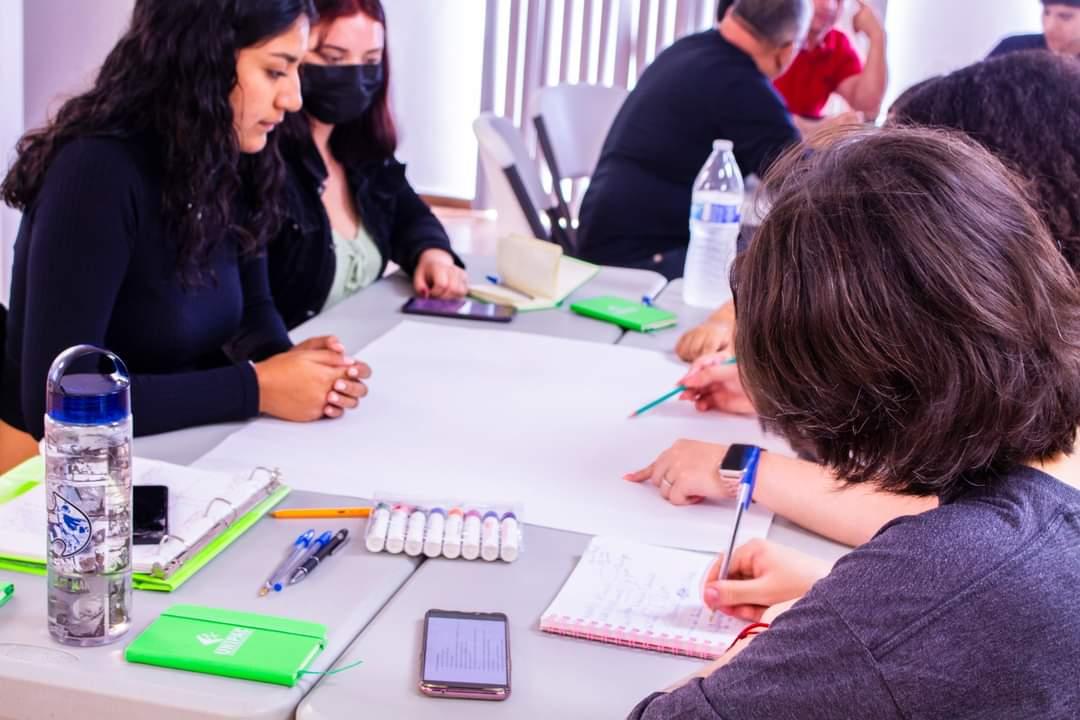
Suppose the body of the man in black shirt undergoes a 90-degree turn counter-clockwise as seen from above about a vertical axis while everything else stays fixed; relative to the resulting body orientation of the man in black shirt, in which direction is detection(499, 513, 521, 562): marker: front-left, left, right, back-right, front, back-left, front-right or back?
back-left

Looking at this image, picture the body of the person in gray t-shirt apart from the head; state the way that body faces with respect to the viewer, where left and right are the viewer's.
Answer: facing away from the viewer and to the left of the viewer

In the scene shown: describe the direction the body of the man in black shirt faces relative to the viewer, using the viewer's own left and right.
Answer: facing away from the viewer and to the right of the viewer

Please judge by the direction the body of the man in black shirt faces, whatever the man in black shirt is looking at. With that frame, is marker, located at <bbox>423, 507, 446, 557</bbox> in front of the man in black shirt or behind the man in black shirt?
behind

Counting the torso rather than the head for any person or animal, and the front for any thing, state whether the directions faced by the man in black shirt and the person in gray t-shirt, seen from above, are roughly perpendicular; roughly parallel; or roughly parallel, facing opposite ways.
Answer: roughly perpendicular

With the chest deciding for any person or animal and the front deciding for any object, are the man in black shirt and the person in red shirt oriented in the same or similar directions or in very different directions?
very different directions

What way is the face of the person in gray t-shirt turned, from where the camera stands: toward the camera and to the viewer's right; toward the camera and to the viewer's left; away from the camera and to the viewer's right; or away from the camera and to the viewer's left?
away from the camera and to the viewer's left

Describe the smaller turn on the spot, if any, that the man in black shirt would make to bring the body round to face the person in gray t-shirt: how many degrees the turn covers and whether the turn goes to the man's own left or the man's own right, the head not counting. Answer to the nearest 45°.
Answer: approximately 135° to the man's own right

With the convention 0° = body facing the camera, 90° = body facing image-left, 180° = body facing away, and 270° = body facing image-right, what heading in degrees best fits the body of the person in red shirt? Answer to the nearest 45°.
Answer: approximately 45°

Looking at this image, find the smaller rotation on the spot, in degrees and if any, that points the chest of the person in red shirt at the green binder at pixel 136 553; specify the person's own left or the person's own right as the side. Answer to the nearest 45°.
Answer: approximately 45° to the person's own left

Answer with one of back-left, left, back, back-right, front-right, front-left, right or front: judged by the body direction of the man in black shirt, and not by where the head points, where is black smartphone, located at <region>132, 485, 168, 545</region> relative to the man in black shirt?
back-right
